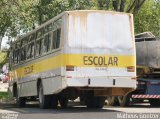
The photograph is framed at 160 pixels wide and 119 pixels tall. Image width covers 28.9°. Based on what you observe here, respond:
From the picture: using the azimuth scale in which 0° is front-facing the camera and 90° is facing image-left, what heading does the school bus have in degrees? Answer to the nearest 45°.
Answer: approximately 135°
